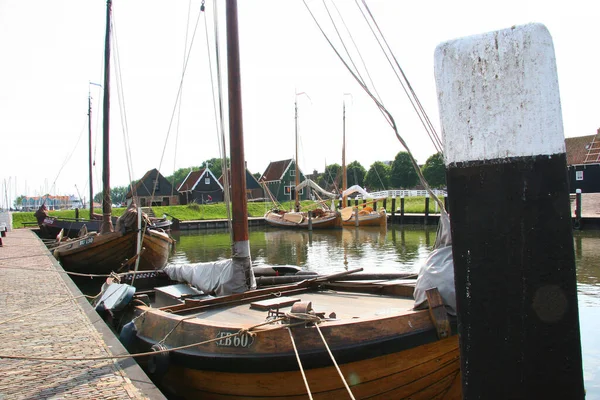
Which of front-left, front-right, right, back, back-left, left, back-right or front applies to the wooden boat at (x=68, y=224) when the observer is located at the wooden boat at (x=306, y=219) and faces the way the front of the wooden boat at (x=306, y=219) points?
front-left

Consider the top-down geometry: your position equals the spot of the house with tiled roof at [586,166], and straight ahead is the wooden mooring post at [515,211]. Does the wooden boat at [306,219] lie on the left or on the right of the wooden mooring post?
right

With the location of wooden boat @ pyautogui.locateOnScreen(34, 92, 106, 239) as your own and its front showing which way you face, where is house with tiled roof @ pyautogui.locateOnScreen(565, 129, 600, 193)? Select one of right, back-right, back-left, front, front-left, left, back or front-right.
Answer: back

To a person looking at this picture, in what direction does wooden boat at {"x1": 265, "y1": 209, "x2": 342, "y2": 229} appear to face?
facing to the left of the viewer

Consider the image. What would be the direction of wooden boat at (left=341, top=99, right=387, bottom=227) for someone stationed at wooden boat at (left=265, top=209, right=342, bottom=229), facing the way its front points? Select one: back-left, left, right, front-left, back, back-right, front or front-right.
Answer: back

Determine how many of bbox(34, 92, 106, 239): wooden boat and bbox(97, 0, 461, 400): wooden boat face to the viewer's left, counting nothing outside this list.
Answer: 1

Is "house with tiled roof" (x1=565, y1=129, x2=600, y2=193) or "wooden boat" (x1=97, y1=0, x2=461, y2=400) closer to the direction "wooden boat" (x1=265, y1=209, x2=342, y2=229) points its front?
the wooden boat

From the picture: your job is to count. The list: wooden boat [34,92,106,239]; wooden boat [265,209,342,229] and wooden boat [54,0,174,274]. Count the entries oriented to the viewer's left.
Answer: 2

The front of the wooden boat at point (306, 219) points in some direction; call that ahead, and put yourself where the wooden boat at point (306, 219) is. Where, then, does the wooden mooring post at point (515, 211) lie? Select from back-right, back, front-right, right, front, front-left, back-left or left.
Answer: left

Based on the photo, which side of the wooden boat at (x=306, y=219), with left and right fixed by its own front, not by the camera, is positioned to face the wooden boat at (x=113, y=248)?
left
